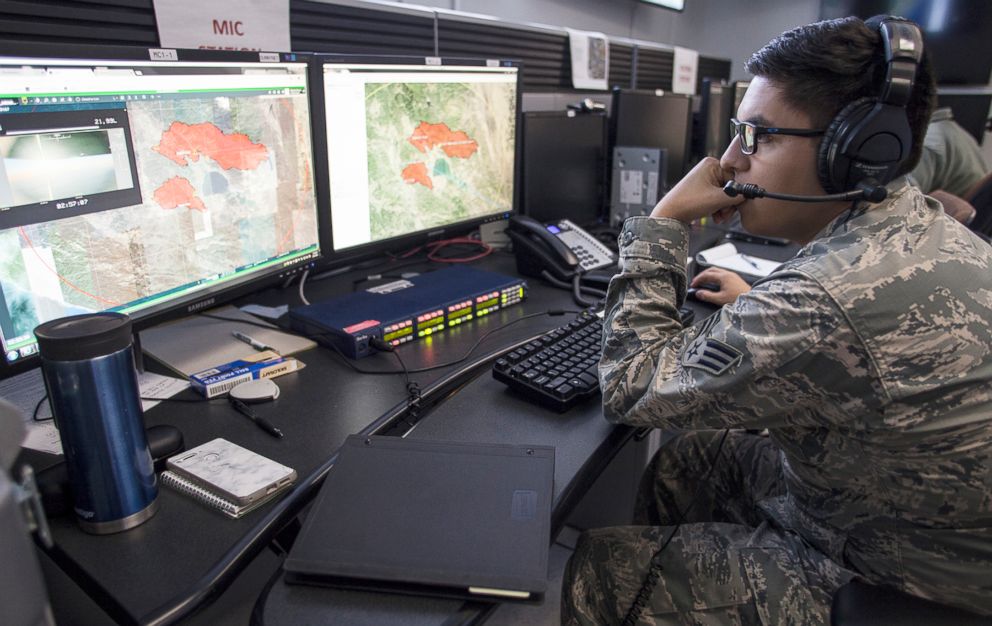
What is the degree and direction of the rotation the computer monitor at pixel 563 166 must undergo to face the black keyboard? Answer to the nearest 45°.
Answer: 0° — it already faces it

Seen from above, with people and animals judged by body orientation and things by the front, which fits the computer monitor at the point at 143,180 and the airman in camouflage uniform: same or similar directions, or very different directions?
very different directions

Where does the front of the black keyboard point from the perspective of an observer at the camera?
facing the viewer and to the right of the viewer

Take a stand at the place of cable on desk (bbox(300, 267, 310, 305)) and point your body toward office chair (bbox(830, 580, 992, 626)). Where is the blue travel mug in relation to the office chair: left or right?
right

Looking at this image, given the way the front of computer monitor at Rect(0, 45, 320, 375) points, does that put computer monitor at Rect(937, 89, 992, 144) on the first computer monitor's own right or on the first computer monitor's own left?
on the first computer monitor's own left

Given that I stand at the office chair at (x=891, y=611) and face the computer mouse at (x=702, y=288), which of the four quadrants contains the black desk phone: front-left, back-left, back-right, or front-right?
front-left

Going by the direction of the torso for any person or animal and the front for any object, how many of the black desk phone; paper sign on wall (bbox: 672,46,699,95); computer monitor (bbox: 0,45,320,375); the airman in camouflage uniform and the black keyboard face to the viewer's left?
1

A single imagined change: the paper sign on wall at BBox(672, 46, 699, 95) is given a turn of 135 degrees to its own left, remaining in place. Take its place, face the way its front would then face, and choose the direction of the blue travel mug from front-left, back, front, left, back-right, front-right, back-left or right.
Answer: back

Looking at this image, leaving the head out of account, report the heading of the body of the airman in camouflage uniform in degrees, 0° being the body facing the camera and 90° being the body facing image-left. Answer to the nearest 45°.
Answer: approximately 90°

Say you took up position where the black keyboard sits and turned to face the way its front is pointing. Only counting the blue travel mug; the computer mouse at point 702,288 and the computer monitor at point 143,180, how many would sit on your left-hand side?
1

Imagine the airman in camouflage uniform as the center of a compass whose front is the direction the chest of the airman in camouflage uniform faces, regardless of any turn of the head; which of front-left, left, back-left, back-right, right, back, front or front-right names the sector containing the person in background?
right

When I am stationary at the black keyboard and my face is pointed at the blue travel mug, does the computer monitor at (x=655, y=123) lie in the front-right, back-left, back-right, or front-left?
back-right

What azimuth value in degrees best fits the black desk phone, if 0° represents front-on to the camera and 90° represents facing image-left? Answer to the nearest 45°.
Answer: approximately 315°

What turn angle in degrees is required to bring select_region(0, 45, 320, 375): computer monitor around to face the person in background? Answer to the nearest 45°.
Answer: approximately 45° to its left

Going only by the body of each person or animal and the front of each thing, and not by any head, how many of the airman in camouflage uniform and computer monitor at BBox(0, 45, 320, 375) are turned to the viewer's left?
1
